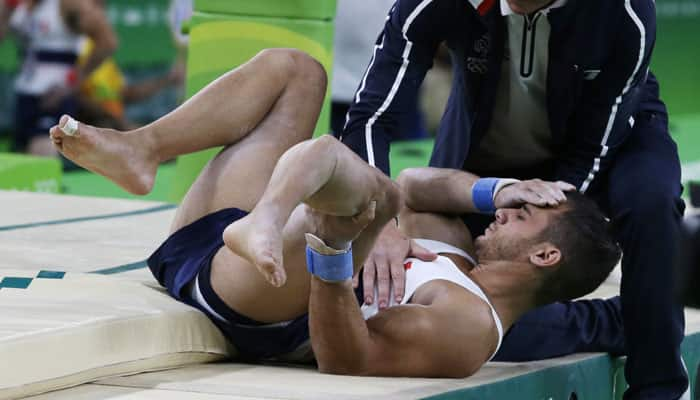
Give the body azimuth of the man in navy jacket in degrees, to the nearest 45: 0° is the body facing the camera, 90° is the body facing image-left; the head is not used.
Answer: approximately 0°
